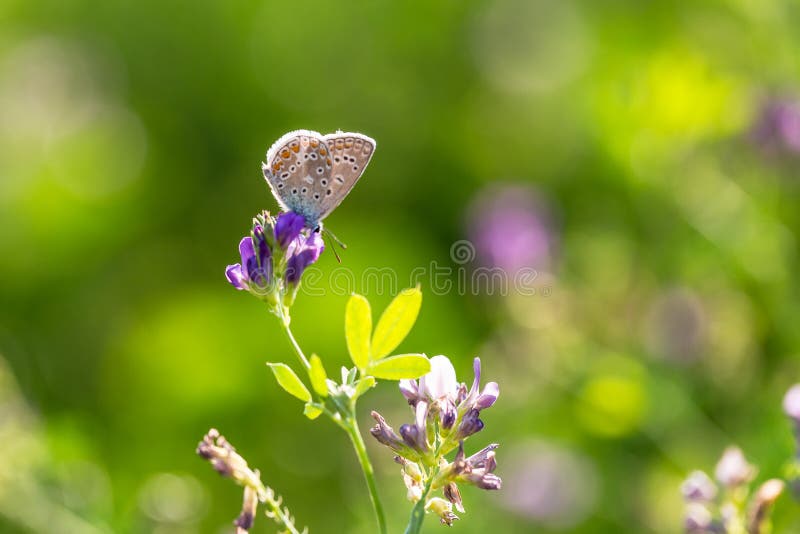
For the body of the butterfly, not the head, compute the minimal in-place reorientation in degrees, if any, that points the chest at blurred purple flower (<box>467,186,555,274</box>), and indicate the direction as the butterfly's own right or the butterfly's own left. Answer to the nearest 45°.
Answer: approximately 45° to the butterfly's own left

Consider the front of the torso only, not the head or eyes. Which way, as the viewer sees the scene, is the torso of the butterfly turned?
to the viewer's right
